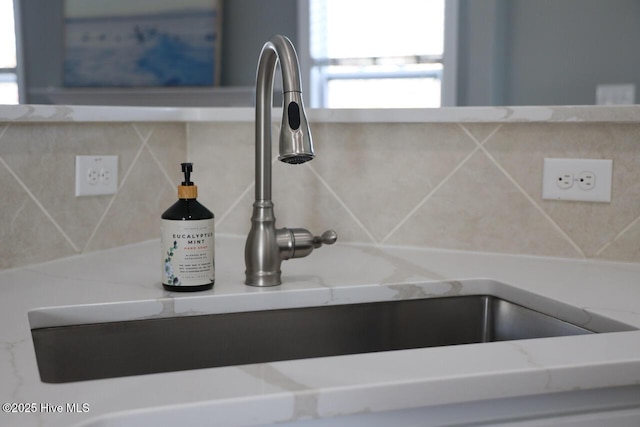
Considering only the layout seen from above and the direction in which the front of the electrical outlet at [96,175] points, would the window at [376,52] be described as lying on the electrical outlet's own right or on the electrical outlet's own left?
on the electrical outlet's own left

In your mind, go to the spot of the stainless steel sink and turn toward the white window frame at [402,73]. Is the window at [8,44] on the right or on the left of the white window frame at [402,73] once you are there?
left

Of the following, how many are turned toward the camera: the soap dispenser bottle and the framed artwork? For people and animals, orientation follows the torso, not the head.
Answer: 2

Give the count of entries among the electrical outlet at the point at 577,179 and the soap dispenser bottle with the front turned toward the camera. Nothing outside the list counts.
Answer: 2

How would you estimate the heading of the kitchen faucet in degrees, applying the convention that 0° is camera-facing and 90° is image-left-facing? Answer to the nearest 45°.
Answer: approximately 315°

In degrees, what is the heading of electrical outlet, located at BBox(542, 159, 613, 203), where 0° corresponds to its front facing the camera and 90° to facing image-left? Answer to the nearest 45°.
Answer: approximately 0°
